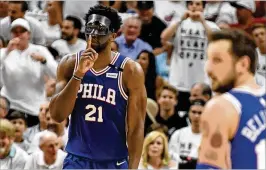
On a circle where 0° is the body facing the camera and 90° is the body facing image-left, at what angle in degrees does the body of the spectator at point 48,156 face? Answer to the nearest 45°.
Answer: approximately 315°

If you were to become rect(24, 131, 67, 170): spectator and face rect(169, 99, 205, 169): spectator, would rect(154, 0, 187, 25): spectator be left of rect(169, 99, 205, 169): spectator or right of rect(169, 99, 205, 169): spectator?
left

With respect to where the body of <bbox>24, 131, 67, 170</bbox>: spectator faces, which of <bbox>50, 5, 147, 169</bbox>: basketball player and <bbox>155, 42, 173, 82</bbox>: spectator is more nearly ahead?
the basketball player

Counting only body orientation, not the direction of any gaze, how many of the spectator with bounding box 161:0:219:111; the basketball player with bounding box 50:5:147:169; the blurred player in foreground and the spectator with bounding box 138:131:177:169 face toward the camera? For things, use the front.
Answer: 3

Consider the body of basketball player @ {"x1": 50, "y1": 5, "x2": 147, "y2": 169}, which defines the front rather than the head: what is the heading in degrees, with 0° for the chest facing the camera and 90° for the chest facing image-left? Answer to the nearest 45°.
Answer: approximately 0°

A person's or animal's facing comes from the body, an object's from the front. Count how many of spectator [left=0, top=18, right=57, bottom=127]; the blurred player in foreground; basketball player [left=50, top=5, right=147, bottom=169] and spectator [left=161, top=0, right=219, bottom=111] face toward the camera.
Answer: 3
